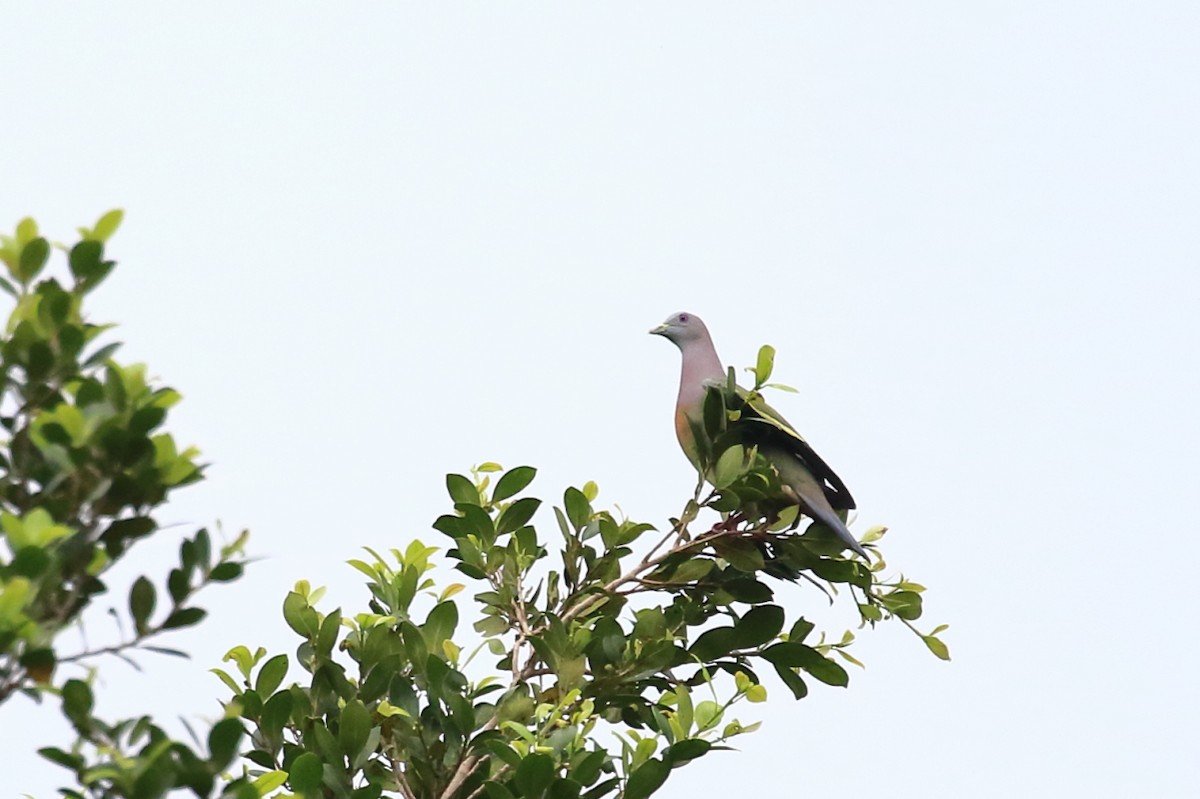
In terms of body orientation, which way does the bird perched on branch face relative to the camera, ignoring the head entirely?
to the viewer's left
